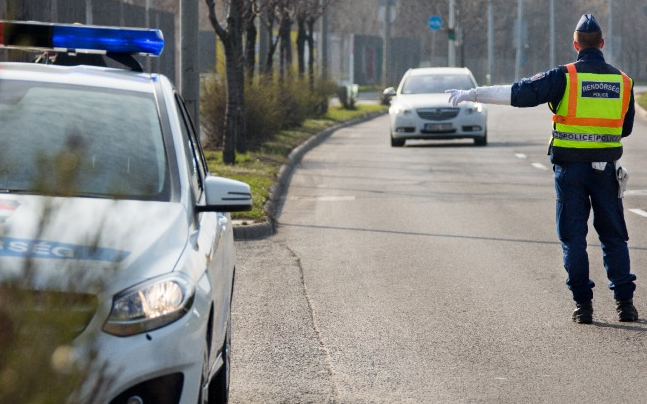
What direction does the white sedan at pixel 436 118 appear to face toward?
toward the camera

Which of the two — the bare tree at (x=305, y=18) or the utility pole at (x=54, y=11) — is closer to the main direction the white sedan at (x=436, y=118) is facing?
the utility pole

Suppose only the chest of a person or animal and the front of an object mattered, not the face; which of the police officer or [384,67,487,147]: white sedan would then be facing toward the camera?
the white sedan

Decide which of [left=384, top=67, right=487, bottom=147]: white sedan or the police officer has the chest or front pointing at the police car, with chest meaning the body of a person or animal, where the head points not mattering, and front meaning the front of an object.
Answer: the white sedan

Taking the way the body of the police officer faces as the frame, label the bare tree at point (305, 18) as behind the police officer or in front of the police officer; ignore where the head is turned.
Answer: in front

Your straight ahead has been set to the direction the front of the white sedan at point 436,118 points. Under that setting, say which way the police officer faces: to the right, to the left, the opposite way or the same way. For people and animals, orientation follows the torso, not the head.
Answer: the opposite way

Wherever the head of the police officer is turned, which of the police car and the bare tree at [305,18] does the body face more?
the bare tree

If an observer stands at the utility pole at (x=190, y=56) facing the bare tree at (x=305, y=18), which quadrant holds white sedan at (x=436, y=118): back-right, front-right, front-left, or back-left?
front-right

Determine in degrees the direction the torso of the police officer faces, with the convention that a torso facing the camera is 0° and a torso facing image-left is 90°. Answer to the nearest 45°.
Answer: approximately 180°

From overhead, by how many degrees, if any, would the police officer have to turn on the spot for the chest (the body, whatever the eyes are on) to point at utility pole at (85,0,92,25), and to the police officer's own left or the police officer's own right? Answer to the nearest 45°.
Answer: approximately 45° to the police officer's own left

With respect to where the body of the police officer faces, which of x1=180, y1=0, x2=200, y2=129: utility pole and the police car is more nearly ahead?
the utility pole

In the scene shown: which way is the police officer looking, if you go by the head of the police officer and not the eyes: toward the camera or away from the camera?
away from the camera

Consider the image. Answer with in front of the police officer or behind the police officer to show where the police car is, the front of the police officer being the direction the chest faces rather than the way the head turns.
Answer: behind

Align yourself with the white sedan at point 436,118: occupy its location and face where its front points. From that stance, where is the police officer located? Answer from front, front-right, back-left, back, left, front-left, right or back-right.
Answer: front

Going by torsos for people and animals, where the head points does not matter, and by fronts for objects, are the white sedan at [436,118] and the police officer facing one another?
yes

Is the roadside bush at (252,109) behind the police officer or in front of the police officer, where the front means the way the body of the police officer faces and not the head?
in front

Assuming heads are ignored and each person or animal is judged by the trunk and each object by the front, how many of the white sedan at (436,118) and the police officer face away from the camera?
1
